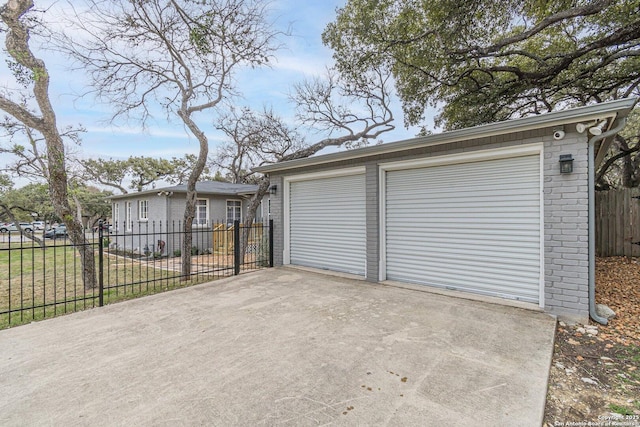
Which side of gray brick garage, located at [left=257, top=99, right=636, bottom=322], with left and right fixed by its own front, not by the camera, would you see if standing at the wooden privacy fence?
back

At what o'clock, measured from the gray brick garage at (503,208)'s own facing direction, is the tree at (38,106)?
The tree is roughly at 1 o'clock from the gray brick garage.

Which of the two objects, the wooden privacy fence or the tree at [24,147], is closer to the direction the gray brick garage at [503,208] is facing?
the tree

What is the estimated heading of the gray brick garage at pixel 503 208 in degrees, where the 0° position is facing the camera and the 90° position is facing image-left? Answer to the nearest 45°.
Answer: approximately 45°

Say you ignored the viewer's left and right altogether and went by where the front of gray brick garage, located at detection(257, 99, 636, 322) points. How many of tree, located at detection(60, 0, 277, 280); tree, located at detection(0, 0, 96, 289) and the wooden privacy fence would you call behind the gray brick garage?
1

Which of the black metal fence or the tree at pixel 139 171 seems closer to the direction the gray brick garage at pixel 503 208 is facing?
the black metal fence

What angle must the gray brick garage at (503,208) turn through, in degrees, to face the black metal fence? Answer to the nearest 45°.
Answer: approximately 45° to its right

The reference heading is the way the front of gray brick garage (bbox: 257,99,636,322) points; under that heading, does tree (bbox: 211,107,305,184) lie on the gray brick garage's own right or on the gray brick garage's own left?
on the gray brick garage's own right

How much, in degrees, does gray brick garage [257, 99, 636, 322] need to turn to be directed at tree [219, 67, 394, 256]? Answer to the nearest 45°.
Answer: approximately 90° to its right
